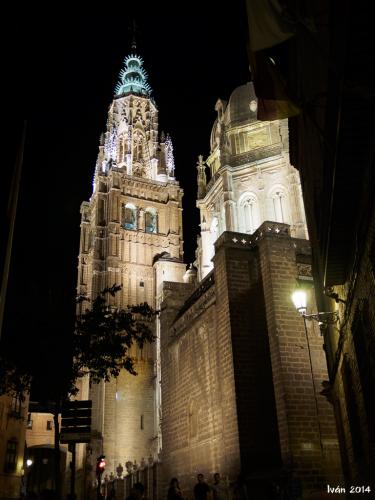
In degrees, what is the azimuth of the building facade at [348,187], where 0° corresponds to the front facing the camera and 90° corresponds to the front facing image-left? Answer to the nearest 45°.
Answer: approximately 90°

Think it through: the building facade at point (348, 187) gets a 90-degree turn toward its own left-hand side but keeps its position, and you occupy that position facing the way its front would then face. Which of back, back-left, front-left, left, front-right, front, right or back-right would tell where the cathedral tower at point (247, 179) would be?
back

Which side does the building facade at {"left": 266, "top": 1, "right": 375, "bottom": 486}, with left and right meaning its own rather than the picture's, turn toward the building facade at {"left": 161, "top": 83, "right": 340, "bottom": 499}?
right
